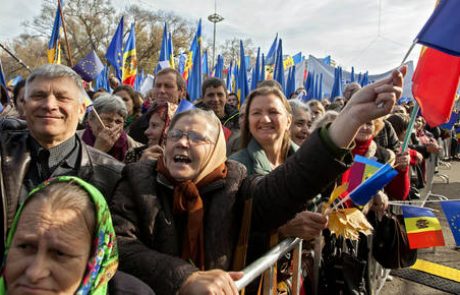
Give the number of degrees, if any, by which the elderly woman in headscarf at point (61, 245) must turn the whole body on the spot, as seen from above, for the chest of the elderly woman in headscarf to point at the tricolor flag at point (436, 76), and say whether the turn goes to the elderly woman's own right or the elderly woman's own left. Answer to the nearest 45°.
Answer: approximately 135° to the elderly woman's own left

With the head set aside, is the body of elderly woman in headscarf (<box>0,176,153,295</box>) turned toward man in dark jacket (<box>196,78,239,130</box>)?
no

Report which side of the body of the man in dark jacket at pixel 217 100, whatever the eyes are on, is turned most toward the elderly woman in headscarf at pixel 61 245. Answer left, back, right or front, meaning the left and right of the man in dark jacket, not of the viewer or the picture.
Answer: front

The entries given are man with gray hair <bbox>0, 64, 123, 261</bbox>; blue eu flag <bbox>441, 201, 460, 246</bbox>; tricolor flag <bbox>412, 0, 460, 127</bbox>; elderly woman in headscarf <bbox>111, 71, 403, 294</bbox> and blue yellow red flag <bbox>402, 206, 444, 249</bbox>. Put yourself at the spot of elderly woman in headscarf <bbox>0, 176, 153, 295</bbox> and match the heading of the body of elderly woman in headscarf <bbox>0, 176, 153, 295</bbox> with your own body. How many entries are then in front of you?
0

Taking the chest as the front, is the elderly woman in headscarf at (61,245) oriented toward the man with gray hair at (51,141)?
no

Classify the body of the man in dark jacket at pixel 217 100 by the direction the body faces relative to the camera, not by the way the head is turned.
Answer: toward the camera

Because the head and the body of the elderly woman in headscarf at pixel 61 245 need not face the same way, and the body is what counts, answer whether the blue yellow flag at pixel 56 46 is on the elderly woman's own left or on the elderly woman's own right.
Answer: on the elderly woman's own right

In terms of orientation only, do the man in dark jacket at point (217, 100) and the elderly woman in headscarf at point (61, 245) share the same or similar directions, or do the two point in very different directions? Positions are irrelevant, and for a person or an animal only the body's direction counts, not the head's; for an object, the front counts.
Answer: same or similar directions

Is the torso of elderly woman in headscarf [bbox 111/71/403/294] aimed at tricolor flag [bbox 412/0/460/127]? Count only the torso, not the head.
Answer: no

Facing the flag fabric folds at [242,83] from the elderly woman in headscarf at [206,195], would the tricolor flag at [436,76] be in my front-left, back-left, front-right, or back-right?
front-right

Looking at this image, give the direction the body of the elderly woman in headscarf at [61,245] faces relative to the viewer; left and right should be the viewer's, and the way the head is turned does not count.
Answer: facing the viewer and to the left of the viewer

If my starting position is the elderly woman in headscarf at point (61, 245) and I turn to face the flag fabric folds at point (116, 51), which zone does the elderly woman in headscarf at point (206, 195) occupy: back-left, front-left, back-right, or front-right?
front-right

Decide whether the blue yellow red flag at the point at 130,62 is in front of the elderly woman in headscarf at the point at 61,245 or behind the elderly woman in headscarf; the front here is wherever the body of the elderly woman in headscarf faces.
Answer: behind

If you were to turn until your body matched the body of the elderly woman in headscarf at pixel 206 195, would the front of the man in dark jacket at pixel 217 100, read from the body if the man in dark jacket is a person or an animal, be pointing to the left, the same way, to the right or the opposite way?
the same way

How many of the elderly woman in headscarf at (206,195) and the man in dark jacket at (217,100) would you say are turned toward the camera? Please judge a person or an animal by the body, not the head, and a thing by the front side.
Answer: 2

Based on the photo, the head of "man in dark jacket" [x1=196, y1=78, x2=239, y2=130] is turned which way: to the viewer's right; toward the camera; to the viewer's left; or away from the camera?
toward the camera

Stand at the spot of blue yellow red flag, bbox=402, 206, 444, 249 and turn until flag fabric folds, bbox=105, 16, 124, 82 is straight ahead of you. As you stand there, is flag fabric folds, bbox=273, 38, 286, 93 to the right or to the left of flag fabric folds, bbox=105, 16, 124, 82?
right

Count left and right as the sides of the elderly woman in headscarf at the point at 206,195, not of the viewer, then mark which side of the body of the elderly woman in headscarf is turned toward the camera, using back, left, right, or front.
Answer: front

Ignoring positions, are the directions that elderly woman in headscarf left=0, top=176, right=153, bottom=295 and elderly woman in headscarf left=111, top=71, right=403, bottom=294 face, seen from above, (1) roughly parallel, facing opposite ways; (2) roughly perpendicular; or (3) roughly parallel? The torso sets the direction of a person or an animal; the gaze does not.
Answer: roughly parallel
